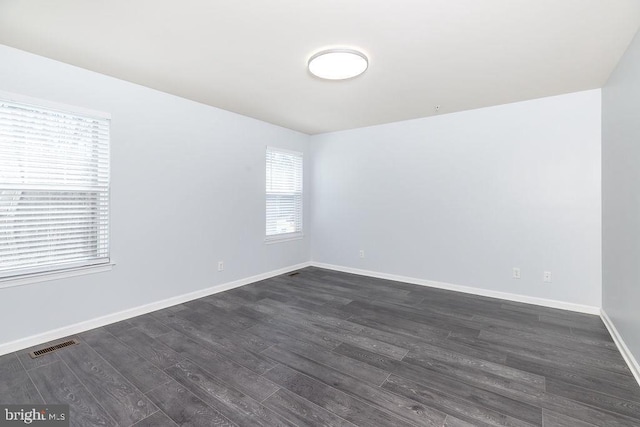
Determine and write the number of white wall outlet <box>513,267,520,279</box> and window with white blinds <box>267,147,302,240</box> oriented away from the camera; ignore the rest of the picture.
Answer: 0

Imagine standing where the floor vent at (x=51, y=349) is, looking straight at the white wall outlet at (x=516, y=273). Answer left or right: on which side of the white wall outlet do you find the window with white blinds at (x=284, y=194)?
left

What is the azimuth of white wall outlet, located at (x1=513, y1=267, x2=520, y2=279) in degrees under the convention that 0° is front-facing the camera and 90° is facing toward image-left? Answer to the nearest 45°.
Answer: approximately 0°

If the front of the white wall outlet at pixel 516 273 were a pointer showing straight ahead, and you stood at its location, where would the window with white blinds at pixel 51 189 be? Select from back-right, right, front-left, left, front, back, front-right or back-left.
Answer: front-right

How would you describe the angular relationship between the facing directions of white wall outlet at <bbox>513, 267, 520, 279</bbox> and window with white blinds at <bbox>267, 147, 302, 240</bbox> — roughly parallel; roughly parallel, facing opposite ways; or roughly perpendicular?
roughly perpendicular

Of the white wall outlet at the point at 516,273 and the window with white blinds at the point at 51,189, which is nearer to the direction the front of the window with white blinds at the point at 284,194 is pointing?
the white wall outlet

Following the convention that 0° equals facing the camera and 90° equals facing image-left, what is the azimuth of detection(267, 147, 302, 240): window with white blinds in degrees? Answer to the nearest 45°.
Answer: approximately 315°

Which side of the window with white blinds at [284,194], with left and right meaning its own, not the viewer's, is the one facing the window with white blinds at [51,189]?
right

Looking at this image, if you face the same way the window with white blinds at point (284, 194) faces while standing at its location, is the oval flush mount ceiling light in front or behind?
in front

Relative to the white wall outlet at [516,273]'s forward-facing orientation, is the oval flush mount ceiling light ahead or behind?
ahead

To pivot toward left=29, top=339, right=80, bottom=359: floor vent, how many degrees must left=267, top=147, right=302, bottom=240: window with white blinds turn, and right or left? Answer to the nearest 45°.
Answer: approximately 90° to its right
